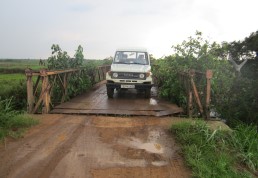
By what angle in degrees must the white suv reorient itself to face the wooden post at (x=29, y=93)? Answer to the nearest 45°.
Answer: approximately 45° to its right

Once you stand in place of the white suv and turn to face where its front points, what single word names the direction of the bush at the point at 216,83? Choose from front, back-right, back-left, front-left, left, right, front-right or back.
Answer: left

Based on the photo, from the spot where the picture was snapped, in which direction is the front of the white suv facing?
facing the viewer
